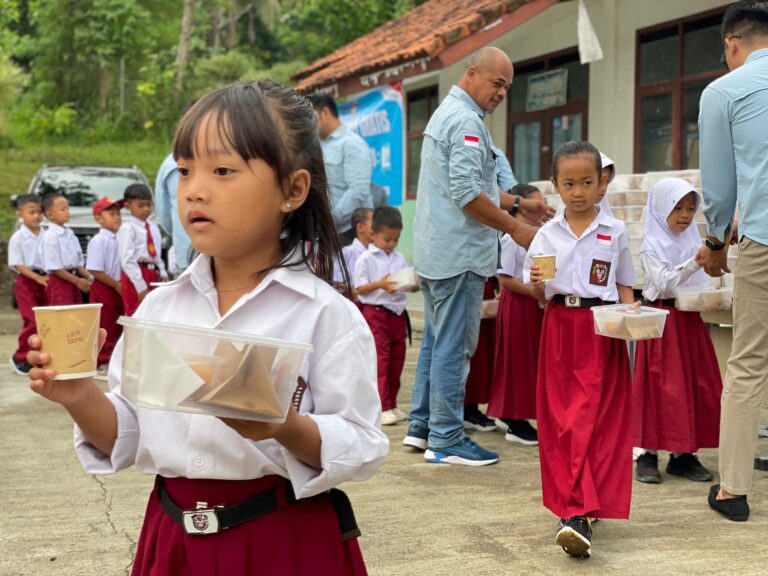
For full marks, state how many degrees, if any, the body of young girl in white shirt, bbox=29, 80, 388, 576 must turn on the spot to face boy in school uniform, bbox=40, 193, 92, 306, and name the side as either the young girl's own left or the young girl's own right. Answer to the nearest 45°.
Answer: approximately 135° to the young girl's own right

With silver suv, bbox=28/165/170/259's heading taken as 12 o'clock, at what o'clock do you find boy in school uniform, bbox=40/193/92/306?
The boy in school uniform is roughly at 12 o'clock from the silver suv.

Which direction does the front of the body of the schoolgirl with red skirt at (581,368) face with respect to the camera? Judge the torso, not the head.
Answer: toward the camera

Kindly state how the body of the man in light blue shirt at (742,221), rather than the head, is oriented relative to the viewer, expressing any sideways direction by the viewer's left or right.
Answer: facing away from the viewer and to the left of the viewer

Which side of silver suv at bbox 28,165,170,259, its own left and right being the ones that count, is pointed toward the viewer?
front

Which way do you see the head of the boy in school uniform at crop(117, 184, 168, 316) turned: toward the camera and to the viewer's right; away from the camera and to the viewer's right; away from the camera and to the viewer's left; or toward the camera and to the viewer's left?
toward the camera and to the viewer's right

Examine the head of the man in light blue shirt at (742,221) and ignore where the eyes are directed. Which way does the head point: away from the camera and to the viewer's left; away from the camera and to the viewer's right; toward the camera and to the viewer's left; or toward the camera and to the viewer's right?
away from the camera and to the viewer's left

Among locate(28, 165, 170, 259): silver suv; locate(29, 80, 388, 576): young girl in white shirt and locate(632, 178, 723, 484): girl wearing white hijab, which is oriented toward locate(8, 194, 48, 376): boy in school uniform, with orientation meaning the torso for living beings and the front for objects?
the silver suv

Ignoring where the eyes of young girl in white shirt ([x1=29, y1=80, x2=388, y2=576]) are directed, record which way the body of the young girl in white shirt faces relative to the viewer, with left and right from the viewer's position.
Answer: facing the viewer and to the left of the viewer

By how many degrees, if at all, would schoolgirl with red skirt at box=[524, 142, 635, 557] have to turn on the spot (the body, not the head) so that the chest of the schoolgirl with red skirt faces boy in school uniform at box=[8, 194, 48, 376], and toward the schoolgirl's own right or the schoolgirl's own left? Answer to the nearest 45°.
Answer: approximately 135° to the schoolgirl's own right

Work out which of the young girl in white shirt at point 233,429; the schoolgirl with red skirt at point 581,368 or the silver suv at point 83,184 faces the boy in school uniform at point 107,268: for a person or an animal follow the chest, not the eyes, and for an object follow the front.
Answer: the silver suv
